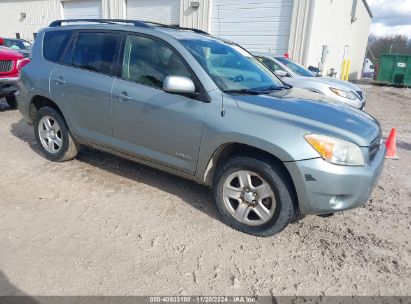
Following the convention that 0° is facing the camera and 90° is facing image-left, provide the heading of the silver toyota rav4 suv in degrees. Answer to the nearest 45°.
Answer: approximately 315°

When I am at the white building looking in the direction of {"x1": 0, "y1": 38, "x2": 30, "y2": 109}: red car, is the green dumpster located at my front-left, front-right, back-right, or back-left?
back-left

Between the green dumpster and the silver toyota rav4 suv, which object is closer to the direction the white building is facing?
the silver toyota rav4 suv

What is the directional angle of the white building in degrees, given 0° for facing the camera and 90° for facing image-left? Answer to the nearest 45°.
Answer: approximately 45°

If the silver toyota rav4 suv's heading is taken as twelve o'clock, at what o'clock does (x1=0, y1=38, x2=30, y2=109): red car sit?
The red car is roughly at 6 o'clock from the silver toyota rav4 suv.

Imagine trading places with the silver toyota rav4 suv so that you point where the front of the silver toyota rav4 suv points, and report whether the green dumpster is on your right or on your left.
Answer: on your left

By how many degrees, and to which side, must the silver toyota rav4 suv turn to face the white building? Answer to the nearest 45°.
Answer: approximately 135° to its left

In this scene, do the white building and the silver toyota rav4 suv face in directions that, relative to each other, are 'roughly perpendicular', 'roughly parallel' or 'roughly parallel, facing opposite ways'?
roughly perpendicular
